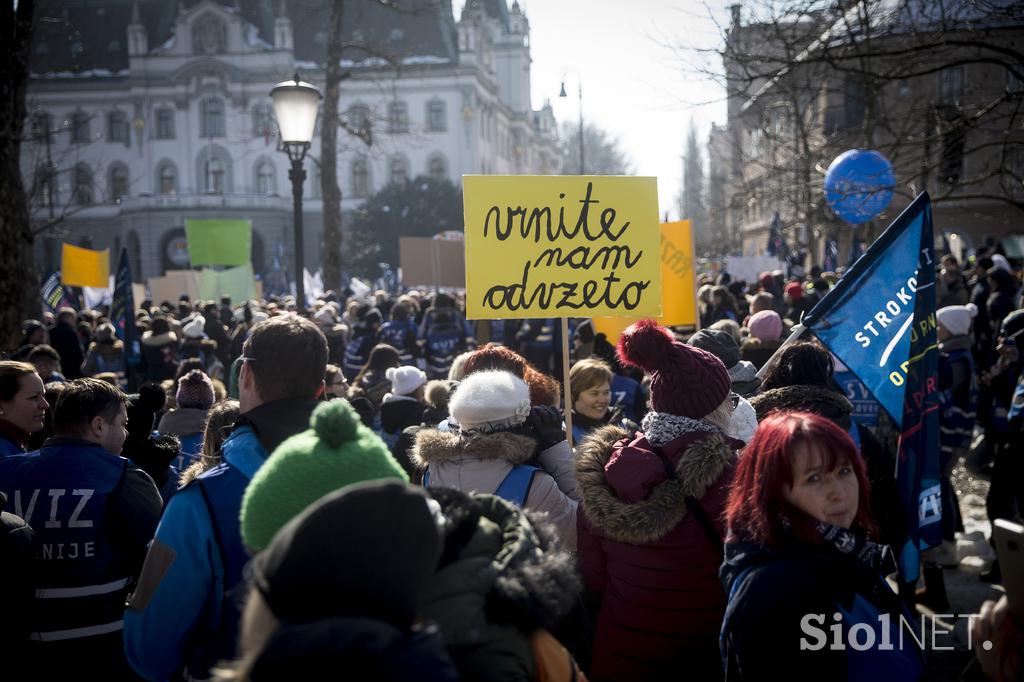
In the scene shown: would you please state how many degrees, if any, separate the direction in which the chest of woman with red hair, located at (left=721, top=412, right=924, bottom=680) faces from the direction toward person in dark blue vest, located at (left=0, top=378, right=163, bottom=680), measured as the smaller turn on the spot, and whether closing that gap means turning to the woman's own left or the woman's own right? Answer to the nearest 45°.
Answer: approximately 135° to the woman's own right

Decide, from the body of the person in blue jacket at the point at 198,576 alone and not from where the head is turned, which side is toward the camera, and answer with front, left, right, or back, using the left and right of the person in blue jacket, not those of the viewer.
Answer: back

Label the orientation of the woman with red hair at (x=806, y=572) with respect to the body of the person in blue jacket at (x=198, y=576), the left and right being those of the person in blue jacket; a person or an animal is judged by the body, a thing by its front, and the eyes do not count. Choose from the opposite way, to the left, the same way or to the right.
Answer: the opposite way

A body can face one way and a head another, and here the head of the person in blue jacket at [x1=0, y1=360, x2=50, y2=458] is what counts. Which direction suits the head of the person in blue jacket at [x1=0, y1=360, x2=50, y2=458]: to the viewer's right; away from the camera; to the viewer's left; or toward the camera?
to the viewer's right

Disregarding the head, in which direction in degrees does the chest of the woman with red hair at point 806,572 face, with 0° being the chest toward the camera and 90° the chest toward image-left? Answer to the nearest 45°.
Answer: approximately 315°

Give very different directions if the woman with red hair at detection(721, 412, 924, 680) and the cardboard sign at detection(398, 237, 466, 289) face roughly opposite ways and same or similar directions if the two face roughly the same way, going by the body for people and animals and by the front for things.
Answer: very different directions

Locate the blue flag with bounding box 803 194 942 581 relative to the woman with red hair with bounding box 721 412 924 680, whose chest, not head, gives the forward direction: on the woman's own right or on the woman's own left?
on the woman's own left

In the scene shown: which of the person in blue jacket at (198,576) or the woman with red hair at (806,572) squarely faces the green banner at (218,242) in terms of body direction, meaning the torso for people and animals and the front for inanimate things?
the person in blue jacket

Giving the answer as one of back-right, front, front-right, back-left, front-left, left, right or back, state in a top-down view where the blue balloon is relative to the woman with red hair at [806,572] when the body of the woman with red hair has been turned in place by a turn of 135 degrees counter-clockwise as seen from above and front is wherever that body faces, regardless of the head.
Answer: front

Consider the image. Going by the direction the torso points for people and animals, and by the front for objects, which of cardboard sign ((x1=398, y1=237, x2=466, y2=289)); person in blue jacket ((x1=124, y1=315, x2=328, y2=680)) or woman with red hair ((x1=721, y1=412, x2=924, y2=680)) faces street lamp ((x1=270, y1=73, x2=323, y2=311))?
the person in blue jacket

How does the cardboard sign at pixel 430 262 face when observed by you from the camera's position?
facing away from the viewer

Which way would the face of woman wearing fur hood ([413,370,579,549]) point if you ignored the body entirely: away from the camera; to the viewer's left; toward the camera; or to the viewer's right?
away from the camera

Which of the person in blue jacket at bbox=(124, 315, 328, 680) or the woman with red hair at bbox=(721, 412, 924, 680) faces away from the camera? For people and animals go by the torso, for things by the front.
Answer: the person in blue jacket

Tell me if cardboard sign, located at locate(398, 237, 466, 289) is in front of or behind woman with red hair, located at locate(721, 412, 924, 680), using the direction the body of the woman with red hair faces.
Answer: behind
